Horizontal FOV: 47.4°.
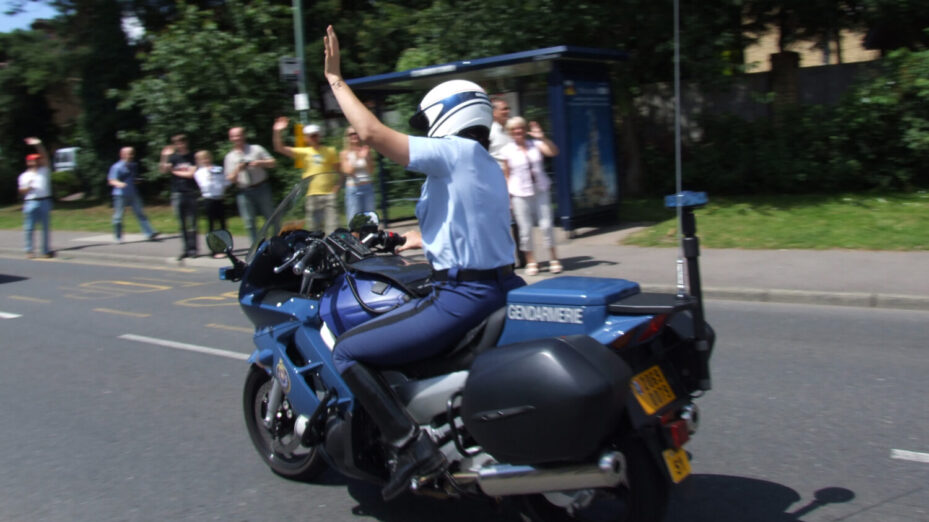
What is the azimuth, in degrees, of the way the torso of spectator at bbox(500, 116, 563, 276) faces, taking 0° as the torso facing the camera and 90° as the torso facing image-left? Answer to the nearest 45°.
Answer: approximately 0°

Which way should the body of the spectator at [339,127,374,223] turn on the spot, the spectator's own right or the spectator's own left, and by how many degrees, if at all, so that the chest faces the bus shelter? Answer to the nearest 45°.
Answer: approximately 135° to the spectator's own left

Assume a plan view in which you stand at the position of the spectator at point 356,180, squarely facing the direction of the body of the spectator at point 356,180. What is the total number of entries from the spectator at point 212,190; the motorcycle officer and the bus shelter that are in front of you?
1

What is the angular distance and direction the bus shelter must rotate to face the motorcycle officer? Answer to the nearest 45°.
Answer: approximately 45° to its left

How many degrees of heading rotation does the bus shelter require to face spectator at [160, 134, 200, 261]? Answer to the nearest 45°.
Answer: approximately 45° to its right

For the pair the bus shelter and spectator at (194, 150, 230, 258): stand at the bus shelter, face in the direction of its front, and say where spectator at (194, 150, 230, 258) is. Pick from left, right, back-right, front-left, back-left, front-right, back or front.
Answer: front-right

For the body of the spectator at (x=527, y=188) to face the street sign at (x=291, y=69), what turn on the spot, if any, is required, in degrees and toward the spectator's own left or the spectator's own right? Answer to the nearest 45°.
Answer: approximately 135° to the spectator's own right

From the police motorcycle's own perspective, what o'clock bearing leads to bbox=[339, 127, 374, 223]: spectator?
The spectator is roughly at 1 o'clock from the police motorcycle.

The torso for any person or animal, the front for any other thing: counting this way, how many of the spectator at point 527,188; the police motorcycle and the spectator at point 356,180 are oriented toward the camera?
2

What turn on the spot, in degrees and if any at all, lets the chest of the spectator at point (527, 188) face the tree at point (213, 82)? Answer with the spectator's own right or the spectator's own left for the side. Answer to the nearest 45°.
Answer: approximately 135° to the spectator's own right
